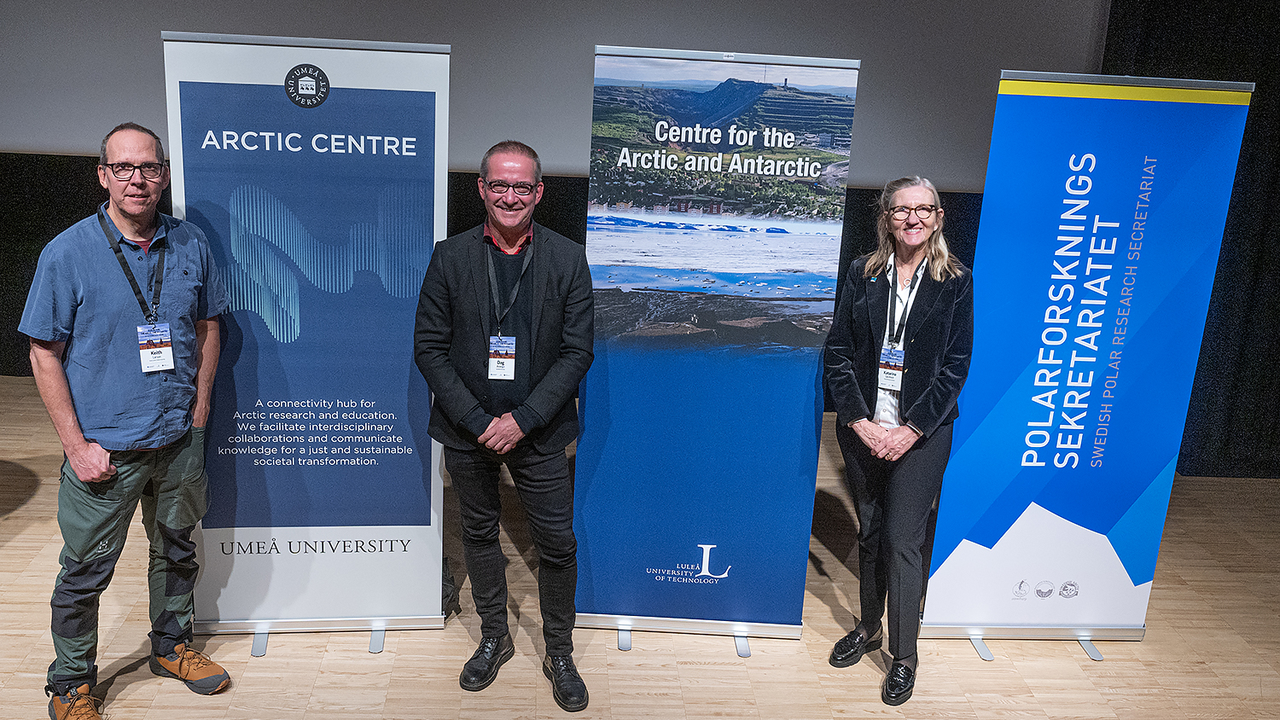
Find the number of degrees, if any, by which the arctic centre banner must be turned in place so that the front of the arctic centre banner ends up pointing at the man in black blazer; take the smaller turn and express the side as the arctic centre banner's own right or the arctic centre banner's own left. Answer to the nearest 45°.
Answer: approximately 45° to the arctic centre banner's own left

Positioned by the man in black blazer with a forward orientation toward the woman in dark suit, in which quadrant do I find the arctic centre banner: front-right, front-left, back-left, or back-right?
back-left

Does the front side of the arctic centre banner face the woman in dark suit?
no

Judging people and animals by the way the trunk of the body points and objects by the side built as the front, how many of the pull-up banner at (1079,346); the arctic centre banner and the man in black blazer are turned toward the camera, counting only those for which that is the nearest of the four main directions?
3

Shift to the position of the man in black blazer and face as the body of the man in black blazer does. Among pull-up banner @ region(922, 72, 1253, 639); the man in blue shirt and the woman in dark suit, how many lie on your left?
2

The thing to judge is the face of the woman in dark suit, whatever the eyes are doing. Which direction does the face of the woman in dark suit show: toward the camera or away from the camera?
toward the camera

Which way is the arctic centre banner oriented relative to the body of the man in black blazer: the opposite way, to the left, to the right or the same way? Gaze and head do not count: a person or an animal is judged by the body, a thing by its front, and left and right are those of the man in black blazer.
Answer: the same way

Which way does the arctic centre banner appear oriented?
toward the camera

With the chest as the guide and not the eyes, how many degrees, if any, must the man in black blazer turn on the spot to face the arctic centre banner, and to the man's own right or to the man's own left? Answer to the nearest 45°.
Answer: approximately 135° to the man's own right

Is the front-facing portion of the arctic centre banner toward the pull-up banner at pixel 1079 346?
no

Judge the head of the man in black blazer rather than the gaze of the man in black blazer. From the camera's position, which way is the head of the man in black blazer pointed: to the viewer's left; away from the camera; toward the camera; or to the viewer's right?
toward the camera

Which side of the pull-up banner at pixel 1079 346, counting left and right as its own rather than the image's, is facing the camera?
front

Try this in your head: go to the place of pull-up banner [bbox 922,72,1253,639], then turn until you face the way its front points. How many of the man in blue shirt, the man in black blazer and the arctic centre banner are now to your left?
0

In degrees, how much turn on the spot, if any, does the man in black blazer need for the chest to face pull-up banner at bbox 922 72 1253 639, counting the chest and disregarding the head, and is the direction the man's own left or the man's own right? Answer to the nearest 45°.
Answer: approximately 90° to the man's own left

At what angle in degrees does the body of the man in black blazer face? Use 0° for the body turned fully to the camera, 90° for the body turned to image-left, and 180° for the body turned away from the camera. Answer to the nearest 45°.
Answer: approximately 0°

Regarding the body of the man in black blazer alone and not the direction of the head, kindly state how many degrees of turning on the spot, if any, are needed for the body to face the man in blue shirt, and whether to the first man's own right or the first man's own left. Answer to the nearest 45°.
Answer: approximately 90° to the first man's own right
